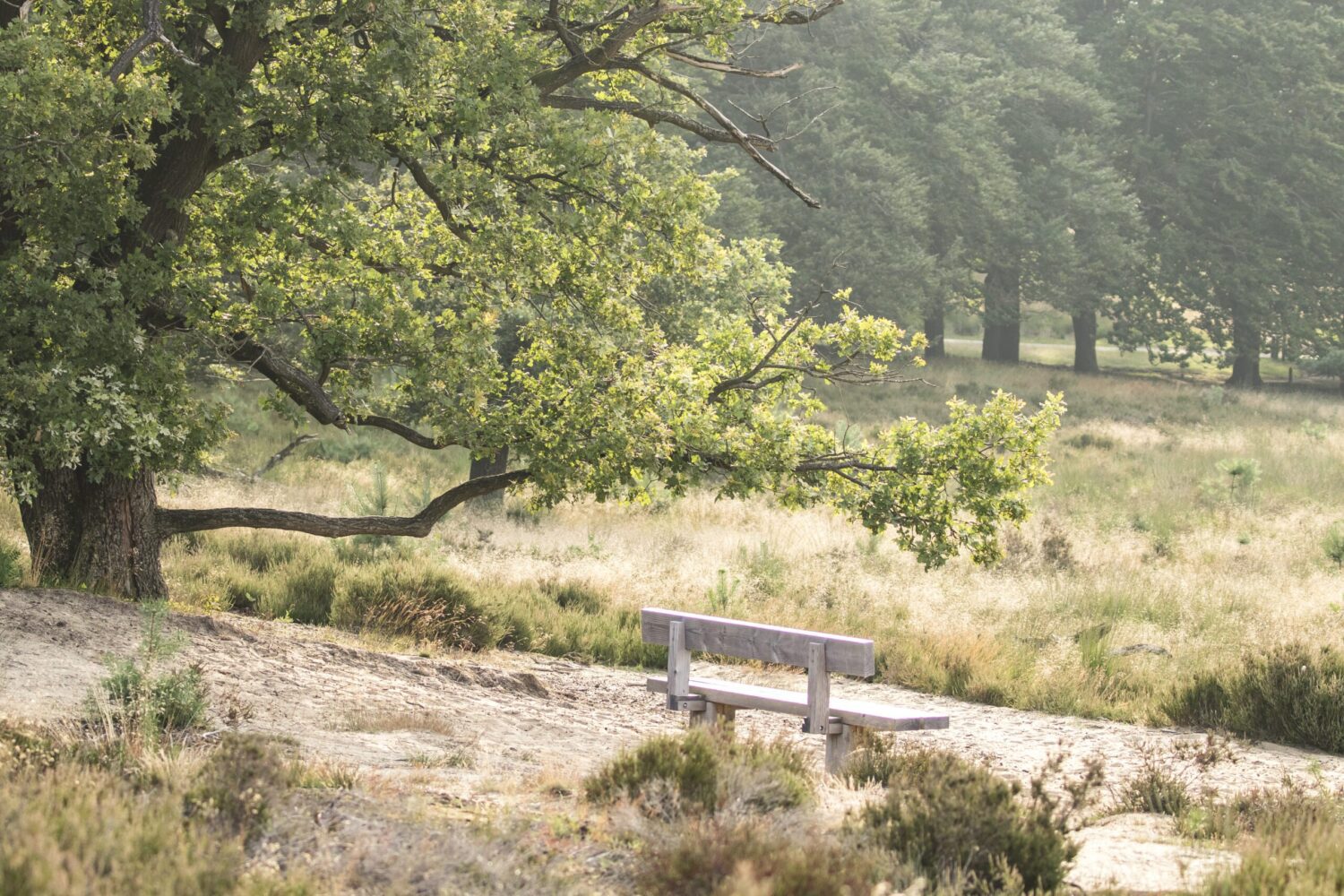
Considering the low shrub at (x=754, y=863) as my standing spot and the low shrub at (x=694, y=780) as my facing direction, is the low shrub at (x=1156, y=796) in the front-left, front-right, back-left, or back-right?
front-right

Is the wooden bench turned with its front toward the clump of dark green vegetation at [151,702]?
no

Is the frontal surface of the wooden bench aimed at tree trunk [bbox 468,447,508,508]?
no

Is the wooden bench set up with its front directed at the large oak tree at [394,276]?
no

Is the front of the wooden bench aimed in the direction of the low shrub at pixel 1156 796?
no

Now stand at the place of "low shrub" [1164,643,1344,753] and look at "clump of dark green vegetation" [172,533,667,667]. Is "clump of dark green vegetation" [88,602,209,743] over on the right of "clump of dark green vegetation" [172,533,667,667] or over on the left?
left
